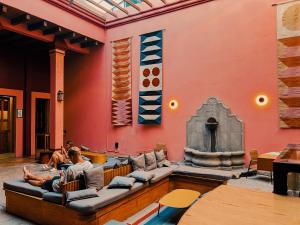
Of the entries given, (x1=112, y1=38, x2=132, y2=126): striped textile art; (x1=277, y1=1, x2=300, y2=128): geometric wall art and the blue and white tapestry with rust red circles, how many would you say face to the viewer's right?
0

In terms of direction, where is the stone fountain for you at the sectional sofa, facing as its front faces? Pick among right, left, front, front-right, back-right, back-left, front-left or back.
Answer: left

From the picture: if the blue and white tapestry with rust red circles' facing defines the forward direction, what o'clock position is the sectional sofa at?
The sectional sofa is roughly at 11 o'clock from the blue and white tapestry with rust red circles.

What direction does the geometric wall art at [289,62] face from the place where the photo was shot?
facing the viewer and to the left of the viewer

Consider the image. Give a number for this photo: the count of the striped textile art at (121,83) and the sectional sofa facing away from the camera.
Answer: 0

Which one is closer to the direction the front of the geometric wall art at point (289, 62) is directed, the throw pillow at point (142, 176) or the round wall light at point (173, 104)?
the throw pillow

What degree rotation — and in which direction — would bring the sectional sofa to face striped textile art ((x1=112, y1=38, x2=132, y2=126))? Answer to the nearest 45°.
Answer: approximately 135° to its left

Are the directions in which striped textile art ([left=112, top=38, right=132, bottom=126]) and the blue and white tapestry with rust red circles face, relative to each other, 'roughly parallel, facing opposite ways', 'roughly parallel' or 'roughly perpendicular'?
roughly parallel

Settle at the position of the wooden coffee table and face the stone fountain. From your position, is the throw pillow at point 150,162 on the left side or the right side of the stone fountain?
left

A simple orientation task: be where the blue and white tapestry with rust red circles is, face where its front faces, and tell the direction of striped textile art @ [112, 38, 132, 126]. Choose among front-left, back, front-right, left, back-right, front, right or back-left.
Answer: right

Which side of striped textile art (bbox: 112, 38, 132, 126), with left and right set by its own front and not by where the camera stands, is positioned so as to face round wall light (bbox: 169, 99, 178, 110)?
left

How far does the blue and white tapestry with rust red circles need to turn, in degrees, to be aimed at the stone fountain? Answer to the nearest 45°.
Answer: approximately 90° to its left

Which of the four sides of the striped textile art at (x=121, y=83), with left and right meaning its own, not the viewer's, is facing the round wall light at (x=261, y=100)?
left

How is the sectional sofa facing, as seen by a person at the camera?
facing the viewer and to the right of the viewer

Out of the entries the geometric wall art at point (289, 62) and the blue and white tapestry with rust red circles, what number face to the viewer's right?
0

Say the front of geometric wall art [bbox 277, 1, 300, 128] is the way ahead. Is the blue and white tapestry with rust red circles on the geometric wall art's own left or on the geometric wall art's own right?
on the geometric wall art's own right

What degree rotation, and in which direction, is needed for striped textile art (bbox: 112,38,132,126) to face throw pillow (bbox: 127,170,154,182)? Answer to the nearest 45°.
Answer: approximately 45° to its left

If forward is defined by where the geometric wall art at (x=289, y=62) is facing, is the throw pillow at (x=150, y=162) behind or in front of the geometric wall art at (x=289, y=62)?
in front
